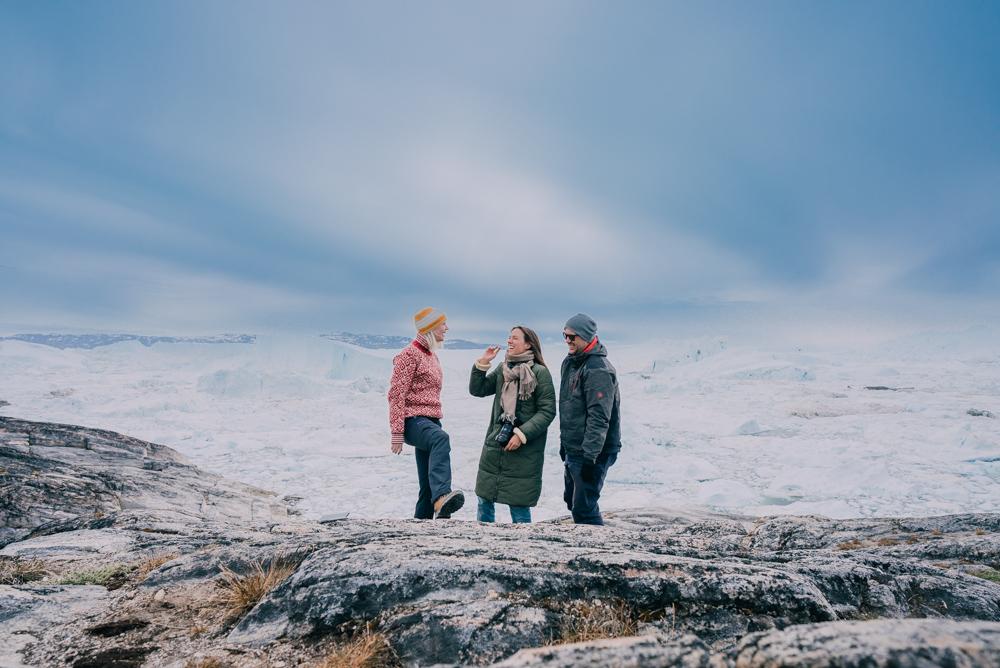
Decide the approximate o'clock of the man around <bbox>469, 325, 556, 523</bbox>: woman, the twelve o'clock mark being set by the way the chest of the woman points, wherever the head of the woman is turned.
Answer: The man is roughly at 8 o'clock from the woman.

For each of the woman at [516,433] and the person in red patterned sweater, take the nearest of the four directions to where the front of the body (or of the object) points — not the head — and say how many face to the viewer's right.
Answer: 1

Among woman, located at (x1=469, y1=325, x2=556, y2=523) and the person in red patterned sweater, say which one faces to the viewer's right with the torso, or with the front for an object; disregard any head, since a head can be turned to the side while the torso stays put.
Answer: the person in red patterned sweater

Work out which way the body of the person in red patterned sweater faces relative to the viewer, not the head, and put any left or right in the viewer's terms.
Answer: facing to the right of the viewer

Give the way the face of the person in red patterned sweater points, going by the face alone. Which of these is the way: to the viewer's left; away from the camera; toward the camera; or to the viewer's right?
to the viewer's right

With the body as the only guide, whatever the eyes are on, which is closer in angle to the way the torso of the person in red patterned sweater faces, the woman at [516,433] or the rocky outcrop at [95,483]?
the woman

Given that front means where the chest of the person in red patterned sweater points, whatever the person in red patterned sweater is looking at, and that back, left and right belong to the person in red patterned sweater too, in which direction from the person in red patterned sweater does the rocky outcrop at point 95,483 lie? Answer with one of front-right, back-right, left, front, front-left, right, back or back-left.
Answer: back-left

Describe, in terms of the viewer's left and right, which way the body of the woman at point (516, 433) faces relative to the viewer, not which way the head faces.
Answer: facing the viewer and to the left of the viewer

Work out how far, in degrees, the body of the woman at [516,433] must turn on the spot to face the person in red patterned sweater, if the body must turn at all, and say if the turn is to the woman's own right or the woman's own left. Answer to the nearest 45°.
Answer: approximately 45° to the woman's own right

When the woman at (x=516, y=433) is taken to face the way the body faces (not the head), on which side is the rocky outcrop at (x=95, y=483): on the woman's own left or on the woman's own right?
on the woman's own right

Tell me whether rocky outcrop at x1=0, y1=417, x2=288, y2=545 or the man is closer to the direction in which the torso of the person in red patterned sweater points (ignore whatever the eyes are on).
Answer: the man

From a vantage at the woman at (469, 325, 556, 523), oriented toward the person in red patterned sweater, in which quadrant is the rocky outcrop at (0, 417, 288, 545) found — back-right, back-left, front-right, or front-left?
front-right
